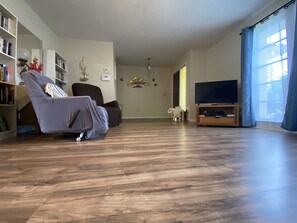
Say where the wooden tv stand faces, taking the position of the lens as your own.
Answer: facing the viewer

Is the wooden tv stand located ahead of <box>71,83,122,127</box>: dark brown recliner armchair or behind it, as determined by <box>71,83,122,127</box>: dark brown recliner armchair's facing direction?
ahead

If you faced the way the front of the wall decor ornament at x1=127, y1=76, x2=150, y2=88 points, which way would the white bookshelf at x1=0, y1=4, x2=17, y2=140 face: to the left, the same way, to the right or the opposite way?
to the left

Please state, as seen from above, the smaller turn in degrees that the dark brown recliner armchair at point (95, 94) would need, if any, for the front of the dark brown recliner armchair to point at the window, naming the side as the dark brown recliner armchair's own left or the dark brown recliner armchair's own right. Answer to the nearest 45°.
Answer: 0° — it already faces it

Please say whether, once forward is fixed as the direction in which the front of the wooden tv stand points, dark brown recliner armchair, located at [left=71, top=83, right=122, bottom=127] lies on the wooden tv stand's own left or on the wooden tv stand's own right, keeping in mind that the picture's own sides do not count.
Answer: on the wooden tv stand's own right

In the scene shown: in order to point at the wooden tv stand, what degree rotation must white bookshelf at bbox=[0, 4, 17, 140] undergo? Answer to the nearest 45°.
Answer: approximately 45° to its left

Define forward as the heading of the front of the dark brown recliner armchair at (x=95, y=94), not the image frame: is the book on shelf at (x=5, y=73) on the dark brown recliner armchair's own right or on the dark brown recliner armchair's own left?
on the dark brown recliner armchair's own right

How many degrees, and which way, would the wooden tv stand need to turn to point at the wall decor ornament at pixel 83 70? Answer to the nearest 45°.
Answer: approximately 90° to its right

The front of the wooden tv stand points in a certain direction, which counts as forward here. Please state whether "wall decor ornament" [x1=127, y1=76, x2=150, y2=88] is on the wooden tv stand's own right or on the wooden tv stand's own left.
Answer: on the wooden tv stand's own right

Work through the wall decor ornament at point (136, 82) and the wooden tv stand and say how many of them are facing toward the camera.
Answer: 2
